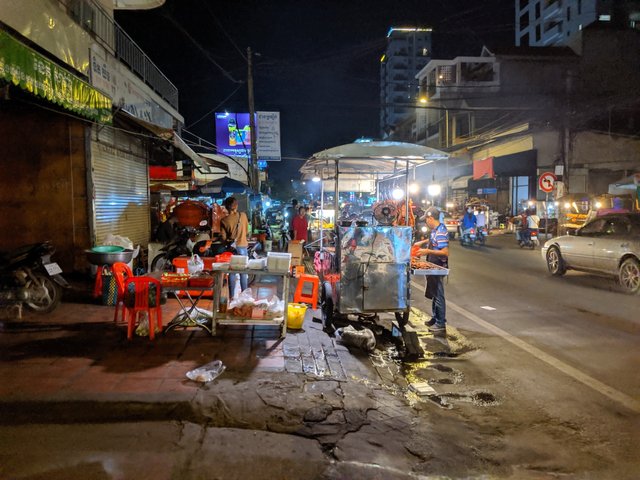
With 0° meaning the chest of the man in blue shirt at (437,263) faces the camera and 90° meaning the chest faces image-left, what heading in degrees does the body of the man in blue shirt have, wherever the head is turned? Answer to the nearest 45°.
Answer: approximately 90°

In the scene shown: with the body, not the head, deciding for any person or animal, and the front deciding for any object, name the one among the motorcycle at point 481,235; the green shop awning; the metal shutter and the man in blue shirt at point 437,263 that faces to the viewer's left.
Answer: the man in blue shirt

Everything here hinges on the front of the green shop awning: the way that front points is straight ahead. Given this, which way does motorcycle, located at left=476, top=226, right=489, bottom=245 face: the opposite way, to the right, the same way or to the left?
to the right

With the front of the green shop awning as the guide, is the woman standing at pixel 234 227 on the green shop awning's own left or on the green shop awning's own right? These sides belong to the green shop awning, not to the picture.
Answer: on the green shop awning's own left

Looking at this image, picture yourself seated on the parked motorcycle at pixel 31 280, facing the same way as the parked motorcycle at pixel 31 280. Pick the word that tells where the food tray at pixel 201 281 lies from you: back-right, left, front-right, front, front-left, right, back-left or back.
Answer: back
